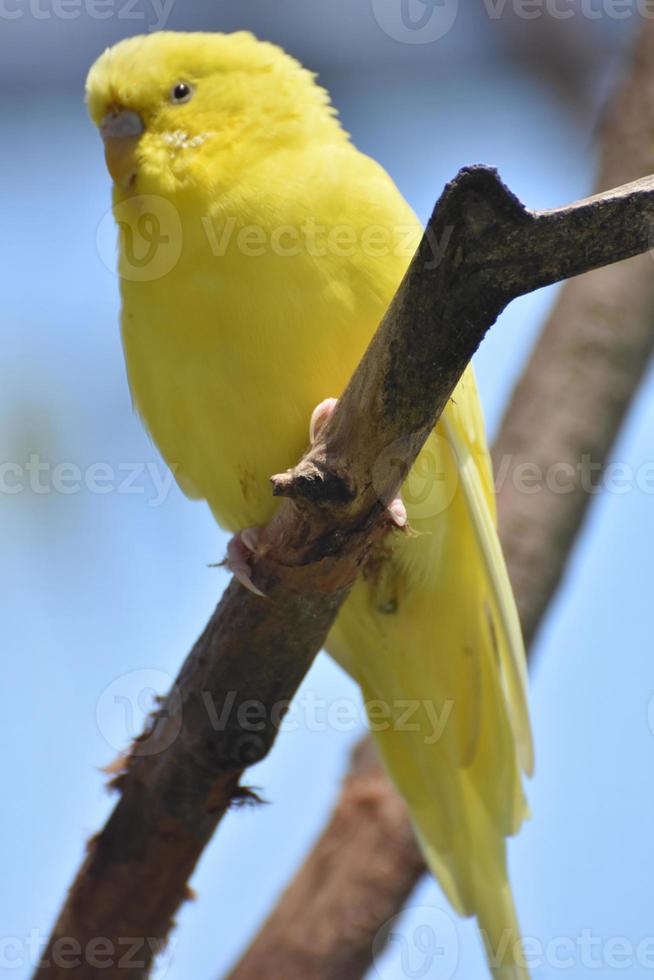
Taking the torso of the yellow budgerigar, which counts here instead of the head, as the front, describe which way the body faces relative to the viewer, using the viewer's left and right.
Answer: facing the viewer and to the left of the viewer

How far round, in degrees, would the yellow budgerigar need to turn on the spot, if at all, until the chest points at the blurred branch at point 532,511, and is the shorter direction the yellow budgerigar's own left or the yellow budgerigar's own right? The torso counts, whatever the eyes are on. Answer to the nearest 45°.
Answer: approximately 180°
